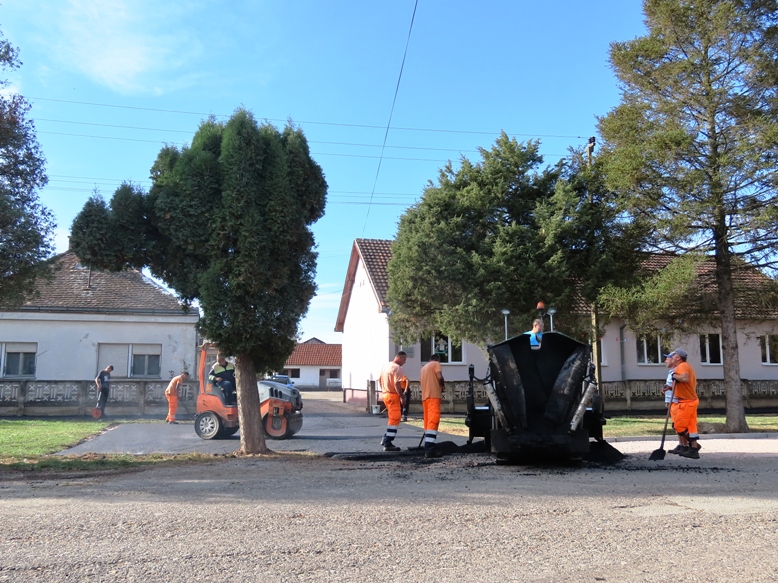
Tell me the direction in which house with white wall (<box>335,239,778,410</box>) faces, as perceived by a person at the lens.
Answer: facing the viewer

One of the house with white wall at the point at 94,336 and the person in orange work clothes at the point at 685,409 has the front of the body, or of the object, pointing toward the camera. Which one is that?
the house with white wall

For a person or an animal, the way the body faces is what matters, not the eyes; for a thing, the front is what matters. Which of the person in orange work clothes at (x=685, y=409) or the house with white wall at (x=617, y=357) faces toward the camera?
the house with white wall

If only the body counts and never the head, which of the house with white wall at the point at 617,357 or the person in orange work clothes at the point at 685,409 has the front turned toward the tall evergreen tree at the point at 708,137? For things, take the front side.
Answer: the house with white wall

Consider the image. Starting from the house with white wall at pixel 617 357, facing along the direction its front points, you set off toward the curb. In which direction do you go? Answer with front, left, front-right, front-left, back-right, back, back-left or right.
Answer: front

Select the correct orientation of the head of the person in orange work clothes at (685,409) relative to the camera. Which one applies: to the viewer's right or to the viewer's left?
to the viewer's left

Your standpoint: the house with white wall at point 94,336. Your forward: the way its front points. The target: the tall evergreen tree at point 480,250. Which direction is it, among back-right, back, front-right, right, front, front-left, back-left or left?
front-left

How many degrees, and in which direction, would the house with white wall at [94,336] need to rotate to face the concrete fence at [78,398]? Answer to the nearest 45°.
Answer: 0° — it already faces it

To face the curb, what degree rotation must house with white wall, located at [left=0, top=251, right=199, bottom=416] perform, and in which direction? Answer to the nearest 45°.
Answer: approximately 45° to its left

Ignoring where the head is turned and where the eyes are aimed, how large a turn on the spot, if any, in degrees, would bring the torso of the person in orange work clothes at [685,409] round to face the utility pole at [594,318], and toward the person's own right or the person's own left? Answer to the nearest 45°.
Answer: approximately 90° to the person's own right

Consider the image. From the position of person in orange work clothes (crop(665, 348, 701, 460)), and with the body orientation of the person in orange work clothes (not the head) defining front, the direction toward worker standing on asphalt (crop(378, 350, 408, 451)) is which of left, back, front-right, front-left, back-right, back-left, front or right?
front

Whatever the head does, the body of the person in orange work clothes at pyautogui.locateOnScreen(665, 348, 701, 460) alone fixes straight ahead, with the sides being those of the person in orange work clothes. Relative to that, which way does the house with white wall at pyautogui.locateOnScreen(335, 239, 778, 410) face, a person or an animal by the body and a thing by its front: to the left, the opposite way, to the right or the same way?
to the left

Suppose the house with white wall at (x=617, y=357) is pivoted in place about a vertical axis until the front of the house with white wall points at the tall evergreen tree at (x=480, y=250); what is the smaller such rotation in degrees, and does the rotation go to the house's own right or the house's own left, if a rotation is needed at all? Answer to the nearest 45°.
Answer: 0° — it already faces it

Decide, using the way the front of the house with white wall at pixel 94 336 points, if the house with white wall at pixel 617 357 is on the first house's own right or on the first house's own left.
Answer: on the first house's own left

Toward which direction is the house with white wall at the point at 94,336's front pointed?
toward the camera

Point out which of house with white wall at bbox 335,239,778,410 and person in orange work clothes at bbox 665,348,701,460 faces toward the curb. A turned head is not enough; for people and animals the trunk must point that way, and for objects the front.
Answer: the house with white wall

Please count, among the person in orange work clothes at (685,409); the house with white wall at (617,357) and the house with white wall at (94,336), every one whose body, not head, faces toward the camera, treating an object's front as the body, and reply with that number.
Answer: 2

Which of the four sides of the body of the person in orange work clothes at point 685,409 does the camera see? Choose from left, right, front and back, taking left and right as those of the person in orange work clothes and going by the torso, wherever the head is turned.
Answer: left
